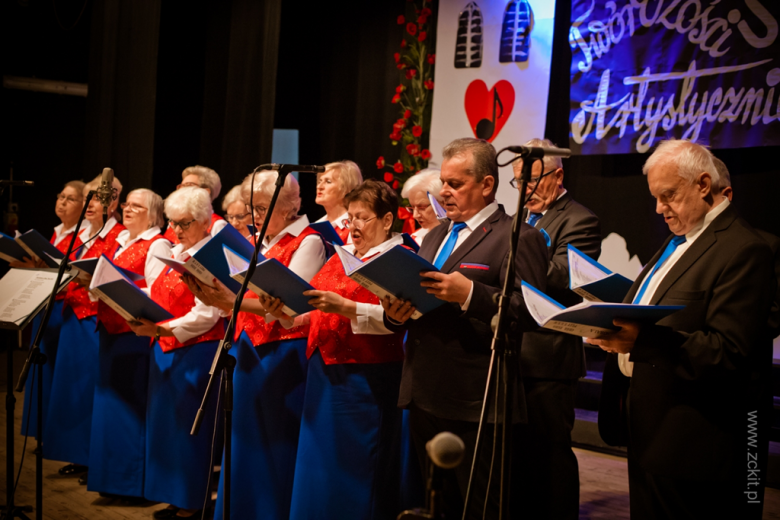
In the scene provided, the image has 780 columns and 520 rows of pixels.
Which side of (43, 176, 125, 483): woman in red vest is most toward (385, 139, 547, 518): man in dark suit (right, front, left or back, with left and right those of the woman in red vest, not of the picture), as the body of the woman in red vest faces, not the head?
left

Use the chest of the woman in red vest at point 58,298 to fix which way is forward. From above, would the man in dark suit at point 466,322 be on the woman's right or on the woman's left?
on the woman's left

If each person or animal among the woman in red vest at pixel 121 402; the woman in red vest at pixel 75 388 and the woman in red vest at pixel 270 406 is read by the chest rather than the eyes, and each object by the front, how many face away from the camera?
0

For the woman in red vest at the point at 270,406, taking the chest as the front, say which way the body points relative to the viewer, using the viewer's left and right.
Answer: facing the viewer and to the left of the viewer

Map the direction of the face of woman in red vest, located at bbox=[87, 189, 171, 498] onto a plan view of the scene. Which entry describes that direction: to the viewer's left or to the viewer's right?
to the viewer's left

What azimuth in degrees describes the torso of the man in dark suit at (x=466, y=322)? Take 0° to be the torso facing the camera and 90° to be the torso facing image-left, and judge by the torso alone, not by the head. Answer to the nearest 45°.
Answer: approximately 45°

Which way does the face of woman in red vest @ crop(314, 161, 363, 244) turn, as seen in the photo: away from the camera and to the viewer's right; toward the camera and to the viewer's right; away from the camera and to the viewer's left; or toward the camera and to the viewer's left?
toward the camera and to the viewer's left

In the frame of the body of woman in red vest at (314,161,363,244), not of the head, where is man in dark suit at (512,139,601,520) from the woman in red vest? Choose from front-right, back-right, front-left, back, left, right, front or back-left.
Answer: left

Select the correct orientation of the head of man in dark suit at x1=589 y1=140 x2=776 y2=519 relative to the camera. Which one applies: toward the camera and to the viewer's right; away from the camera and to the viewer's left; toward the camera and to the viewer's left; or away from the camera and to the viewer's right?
toward the camera and to the viewer's left

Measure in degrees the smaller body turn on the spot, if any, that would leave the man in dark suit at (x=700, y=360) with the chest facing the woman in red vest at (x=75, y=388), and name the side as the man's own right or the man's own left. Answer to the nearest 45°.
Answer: approximately 45° to the man's own right

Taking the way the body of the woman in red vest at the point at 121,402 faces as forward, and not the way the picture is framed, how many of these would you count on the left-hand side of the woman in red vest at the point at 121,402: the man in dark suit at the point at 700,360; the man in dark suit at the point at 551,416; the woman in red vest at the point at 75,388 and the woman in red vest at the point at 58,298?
2

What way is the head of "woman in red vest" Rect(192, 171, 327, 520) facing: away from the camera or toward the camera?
toward the camera

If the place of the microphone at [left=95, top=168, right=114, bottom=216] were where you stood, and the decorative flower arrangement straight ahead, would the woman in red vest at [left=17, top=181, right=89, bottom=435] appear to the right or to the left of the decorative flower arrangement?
left

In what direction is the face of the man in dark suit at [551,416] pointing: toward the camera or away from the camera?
toward the camera
